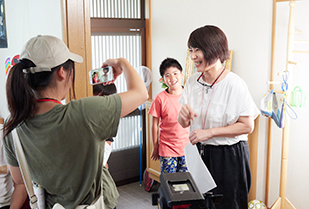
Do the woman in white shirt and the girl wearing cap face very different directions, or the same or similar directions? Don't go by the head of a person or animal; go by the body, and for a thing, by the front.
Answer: very different directions

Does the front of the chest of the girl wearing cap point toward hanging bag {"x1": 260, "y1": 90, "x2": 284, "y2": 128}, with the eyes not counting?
yes

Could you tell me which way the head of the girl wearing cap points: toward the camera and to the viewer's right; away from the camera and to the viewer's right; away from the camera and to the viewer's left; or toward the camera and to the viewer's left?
away from the camera and to the viewer's right

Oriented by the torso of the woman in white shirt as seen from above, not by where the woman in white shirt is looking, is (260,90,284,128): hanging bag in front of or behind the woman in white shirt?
behind

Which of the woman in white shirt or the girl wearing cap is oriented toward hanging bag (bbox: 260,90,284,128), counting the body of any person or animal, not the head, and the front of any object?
the girl wearing cap

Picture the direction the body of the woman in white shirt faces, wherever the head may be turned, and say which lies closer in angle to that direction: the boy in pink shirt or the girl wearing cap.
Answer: the girl wearing cap

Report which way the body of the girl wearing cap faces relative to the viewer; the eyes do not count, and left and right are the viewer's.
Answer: facing away from the viewer and to the right of the viewer

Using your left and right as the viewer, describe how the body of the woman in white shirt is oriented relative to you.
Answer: facing the viewer and to the left of the viewer
